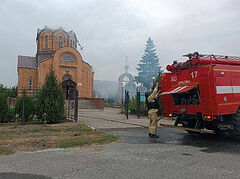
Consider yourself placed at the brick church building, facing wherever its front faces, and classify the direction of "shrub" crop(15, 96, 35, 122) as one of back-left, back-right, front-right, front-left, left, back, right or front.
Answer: front-right

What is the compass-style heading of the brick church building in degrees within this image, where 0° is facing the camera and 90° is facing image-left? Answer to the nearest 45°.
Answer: approximately 315°

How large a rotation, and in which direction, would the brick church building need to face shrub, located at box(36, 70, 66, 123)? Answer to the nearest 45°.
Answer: approximately 45° to its right

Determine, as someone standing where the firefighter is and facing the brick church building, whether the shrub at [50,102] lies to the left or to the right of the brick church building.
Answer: left

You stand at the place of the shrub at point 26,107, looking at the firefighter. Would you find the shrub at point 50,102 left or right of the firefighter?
left
